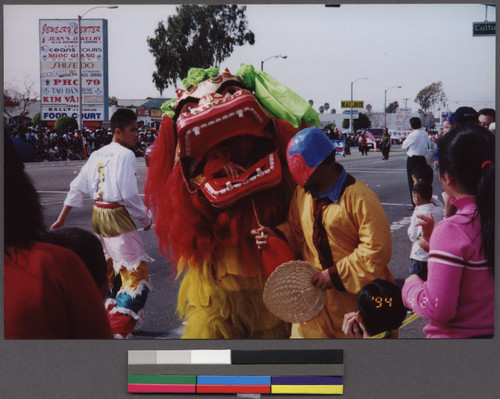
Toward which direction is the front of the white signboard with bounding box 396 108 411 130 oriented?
toward the camera

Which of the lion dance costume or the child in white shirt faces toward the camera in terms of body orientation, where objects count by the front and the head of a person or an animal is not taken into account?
the lion dance costume

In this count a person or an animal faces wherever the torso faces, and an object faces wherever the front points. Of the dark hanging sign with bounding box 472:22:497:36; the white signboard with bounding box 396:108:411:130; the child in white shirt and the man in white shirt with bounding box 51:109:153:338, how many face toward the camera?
2

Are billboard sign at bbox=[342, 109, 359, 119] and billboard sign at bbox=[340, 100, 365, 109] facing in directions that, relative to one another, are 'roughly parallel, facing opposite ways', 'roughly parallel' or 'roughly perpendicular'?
roughly parallel

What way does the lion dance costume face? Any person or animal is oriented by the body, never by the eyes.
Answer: toward the camera

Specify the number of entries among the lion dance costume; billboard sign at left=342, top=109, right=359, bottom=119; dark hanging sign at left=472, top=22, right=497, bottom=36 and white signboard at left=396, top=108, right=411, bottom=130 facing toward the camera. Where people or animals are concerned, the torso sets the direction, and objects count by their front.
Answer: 4

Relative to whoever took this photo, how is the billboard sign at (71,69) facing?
facing the viewer

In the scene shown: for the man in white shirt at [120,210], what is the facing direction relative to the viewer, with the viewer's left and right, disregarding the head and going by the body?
facing away from the viewer and to the right of the viewer

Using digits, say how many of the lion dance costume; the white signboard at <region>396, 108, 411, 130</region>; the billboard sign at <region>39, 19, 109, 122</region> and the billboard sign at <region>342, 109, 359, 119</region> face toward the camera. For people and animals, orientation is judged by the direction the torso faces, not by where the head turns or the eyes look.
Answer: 4

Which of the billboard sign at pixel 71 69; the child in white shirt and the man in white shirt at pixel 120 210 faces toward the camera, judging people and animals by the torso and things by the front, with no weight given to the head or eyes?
the billboard sign

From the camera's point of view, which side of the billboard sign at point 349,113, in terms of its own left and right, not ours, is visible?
front

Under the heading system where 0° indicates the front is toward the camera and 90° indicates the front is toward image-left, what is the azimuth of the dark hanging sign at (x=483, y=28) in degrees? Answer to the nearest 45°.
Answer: approximately 0°

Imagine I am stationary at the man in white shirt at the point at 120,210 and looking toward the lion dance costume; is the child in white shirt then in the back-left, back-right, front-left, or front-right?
front-left

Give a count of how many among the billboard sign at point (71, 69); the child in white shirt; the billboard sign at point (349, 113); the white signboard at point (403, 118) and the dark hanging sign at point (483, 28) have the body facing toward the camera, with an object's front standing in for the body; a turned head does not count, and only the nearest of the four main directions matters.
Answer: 4
